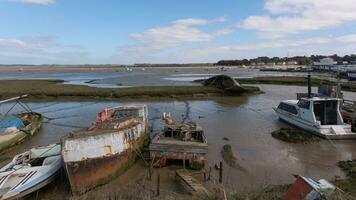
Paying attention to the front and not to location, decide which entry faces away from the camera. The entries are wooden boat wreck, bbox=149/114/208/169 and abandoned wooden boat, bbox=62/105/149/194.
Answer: the wooden boat wreck

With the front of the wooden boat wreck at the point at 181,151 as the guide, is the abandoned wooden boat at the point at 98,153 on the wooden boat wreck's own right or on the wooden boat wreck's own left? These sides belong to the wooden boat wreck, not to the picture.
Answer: on the wooden boat wreck's own left

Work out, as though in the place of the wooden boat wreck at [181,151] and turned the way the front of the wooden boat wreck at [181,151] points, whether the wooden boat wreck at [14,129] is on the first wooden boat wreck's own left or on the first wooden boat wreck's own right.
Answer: on the first wooden boat wreck's own left

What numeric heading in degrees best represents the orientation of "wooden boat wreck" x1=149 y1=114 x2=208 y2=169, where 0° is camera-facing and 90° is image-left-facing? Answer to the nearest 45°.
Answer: approximately 180°

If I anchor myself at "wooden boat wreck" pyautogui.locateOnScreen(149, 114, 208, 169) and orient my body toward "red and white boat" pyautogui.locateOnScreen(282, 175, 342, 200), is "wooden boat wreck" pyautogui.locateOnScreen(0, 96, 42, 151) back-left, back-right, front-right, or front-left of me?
back-right

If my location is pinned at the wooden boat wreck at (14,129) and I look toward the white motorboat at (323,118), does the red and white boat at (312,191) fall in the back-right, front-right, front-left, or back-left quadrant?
front-right

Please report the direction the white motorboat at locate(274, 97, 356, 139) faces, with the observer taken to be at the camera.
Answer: facing away from the viewer and to the left of the viewer

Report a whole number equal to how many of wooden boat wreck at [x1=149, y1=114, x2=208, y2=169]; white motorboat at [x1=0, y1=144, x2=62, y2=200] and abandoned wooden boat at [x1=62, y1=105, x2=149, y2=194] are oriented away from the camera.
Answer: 1
